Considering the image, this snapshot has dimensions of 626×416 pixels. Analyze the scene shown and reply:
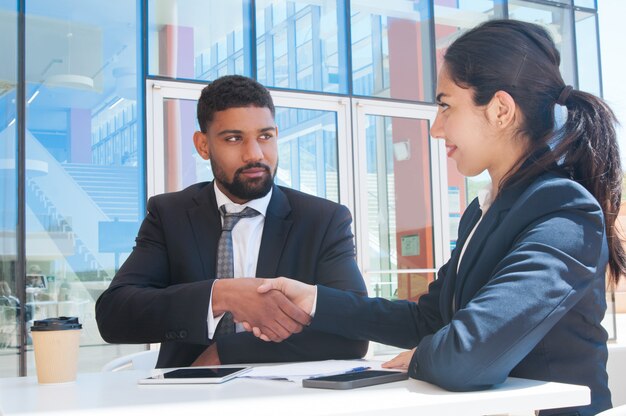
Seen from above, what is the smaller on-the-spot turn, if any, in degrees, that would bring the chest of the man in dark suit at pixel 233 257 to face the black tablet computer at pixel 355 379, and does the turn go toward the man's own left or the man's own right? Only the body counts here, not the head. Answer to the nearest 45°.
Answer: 0° — they already face it

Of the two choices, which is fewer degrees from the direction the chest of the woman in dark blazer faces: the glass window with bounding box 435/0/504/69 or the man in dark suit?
the man in dark suit

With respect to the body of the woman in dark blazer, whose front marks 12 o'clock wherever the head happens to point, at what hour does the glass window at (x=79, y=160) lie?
The glass window is roughly at 2 o'clock from the woman in dark blazer.

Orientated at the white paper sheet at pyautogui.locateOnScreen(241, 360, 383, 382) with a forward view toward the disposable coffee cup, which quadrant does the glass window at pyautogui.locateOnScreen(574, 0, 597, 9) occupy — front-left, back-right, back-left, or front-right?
back-right

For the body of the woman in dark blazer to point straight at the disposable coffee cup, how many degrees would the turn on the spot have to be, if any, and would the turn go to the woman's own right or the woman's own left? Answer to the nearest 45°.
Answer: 0° — they already face it

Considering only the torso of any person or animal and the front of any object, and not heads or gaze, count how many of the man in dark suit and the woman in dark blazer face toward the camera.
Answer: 1

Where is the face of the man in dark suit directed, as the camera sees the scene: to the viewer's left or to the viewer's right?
to the viewer's right

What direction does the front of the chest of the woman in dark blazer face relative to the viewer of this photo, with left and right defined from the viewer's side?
facing to the left of the viewer

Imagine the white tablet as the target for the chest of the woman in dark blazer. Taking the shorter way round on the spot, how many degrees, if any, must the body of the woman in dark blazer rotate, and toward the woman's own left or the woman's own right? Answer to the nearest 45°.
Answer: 0° — they already face it

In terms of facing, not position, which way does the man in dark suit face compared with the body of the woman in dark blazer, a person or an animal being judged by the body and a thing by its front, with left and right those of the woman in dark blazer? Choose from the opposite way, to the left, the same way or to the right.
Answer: to the left

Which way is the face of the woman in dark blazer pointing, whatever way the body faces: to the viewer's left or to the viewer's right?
to the viewer's left
